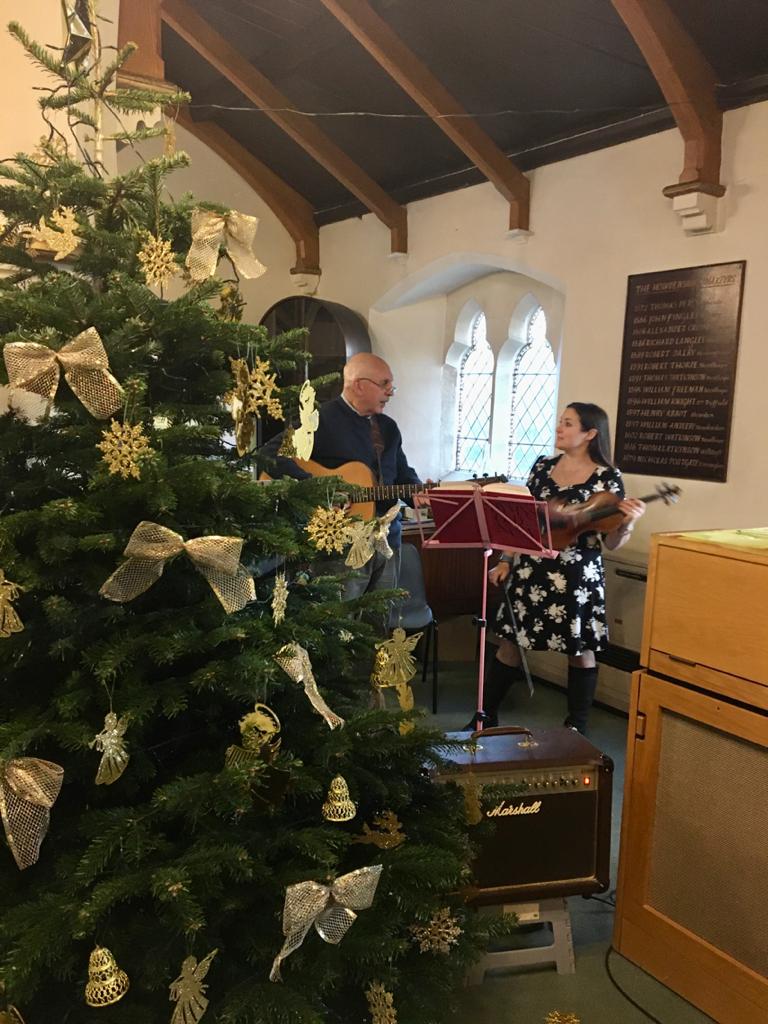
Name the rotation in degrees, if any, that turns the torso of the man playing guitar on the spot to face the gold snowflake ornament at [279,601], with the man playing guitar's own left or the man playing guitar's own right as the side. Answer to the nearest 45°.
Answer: approximately 45° to the man playing guitar's own right

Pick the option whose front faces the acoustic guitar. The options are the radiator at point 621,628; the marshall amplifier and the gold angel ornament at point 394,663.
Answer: the radiator

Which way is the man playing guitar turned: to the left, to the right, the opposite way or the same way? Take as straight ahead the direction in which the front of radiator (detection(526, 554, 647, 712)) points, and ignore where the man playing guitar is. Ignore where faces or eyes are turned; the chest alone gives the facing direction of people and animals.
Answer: to the left

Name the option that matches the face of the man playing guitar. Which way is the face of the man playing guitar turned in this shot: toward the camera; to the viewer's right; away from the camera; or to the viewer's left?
to the viewer's right

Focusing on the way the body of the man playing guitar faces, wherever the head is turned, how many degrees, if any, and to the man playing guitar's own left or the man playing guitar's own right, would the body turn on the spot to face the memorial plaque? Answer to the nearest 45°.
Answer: approximately 45° to the man playing guitar's own left

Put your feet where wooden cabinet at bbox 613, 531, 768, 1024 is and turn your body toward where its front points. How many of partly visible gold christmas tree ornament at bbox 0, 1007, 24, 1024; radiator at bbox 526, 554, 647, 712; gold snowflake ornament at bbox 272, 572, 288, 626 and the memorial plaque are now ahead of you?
2

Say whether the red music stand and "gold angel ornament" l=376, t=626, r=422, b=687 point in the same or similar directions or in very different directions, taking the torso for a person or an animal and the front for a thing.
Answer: very different directions

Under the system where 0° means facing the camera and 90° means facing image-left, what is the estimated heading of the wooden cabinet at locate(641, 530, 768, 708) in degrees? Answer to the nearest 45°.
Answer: approximately 45°

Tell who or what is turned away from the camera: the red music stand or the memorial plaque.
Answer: the red music stand

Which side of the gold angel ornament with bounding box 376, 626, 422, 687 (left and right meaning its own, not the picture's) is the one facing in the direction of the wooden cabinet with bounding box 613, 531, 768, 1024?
left

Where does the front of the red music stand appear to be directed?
away from the camera

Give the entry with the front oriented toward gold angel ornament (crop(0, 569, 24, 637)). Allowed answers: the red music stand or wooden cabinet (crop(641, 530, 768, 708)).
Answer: the wooden cabinet

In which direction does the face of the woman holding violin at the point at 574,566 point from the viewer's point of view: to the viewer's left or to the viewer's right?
to the viewer's left
